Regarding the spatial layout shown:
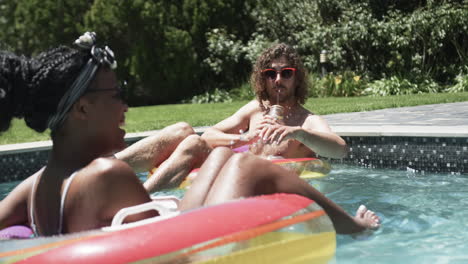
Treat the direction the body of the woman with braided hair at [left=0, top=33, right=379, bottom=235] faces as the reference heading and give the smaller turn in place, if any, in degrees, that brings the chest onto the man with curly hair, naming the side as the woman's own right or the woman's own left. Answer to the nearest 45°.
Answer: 0° — they already face them

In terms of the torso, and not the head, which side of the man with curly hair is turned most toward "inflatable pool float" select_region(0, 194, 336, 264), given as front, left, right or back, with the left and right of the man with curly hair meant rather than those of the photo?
front

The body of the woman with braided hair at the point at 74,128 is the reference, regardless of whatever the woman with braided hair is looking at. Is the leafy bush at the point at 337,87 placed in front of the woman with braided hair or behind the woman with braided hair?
in front

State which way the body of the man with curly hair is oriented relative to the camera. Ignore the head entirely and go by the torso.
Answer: toward the camera

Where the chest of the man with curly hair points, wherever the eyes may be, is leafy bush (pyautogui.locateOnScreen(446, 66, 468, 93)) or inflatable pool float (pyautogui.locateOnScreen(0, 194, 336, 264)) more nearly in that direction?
the inflatable pool float

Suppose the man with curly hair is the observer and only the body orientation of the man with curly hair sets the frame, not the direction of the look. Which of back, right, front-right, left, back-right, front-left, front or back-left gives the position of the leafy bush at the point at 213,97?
back

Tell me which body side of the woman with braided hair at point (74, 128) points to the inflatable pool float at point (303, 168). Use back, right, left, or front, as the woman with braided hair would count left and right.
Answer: front

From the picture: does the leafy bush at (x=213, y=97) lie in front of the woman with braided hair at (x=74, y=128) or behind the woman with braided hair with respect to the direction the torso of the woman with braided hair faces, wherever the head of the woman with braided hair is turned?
in front

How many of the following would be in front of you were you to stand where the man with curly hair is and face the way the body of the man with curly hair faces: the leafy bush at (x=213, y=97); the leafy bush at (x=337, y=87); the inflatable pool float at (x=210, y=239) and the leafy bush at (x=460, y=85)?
1

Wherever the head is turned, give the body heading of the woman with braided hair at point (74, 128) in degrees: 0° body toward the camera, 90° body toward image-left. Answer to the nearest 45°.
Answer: approximately 225°

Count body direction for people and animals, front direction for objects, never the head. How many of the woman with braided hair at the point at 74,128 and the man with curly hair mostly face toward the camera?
1

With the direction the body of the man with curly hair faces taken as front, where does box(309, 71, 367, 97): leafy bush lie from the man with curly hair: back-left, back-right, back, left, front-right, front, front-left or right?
back
